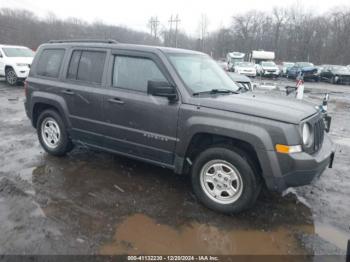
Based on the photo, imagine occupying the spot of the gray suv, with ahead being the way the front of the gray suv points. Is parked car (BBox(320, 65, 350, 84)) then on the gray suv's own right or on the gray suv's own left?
on the gray suv's own left

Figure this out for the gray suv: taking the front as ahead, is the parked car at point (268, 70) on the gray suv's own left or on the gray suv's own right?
on the gray suv's own left

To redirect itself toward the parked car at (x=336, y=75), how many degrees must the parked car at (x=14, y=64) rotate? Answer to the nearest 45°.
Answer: approximately 45° to its left

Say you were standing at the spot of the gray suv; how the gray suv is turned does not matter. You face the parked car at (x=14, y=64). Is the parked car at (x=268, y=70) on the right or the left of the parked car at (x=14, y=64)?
right

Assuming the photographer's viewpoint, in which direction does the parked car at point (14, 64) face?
facing the viewer and to the right of the viewer

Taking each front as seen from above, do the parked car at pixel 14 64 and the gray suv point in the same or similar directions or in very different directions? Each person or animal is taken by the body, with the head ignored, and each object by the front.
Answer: same or similar directions

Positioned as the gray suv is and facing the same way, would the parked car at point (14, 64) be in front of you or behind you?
behind

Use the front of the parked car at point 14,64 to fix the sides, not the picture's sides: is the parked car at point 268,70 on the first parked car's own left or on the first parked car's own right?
on the first parked car's own left

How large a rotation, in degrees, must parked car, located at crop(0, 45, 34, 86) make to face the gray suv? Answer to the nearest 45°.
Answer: approximately 45° to its right

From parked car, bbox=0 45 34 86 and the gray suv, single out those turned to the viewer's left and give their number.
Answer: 0
